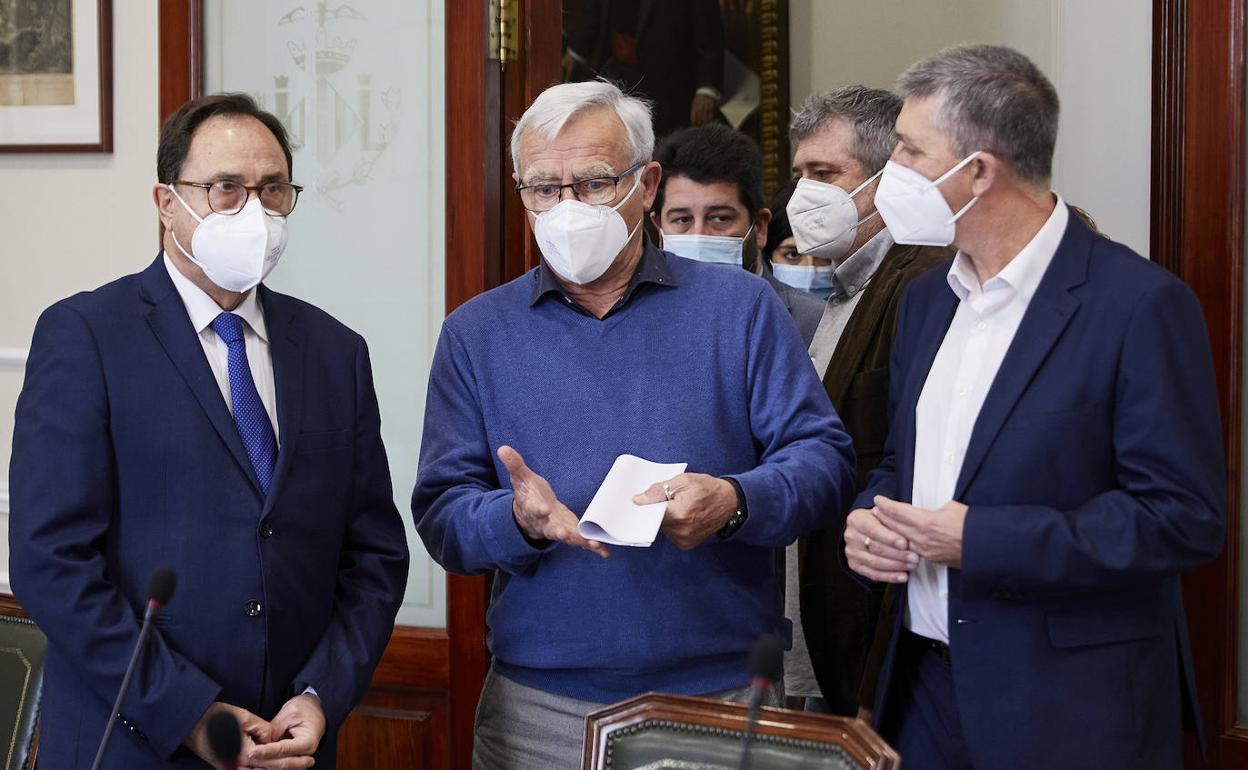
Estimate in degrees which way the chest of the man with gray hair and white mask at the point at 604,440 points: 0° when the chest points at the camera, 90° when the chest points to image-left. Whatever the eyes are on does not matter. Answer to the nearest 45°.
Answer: approximately 0°

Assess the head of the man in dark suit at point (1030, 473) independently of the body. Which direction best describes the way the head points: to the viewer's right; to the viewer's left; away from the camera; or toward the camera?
to the viewer's left

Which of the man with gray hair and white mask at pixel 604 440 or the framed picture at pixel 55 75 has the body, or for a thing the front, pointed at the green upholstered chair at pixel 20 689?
the framed picture

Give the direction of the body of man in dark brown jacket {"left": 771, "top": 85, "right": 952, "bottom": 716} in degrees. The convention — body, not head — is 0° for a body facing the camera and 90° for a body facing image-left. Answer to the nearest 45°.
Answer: approximately 45°

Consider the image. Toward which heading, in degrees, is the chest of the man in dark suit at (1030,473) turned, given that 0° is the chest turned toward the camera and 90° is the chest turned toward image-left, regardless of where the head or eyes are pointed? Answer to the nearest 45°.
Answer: approximately 45°

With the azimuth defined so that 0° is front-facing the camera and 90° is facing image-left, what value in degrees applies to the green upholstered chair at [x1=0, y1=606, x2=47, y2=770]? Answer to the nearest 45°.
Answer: approximately 0°

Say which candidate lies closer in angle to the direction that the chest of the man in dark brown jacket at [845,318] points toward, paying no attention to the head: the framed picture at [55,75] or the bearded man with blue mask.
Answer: the framed picture

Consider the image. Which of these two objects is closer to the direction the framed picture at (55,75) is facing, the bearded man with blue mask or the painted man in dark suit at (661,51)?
the bearded man with blue mask
